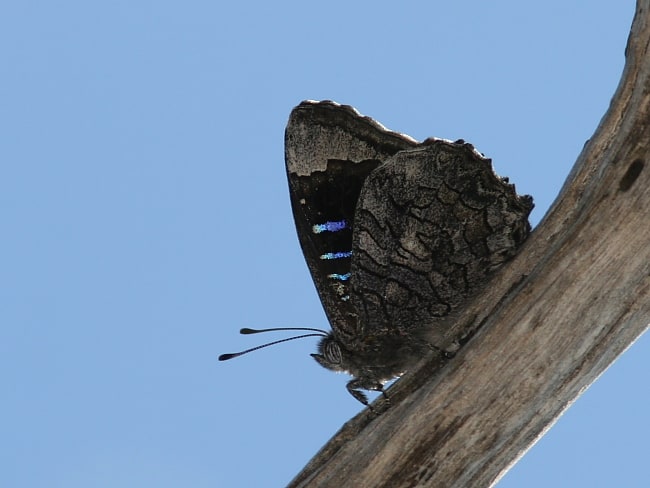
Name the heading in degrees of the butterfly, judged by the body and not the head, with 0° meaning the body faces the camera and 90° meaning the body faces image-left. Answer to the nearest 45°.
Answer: approximately 90°
